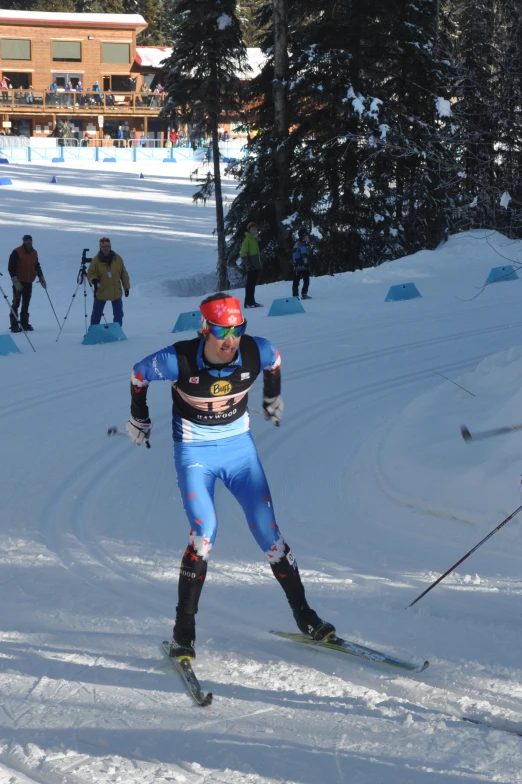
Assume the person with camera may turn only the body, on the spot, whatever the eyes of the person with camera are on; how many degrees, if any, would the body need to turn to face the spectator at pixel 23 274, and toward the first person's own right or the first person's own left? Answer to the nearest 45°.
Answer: approximately 135° to the first person's own right

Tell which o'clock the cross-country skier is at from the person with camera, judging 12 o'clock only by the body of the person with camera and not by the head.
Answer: The cross-country skier is roughly at 12 o'clock from the person with camera.

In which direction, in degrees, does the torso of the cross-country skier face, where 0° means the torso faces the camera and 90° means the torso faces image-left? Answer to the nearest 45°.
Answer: approximately 0°

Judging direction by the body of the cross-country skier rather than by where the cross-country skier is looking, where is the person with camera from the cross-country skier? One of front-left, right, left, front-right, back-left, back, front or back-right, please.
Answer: back

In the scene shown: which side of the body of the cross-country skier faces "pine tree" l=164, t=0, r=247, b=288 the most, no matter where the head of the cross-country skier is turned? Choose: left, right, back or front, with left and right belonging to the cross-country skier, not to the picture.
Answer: back

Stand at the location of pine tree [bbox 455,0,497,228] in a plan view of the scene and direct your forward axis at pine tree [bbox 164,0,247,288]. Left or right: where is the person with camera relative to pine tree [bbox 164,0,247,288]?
left

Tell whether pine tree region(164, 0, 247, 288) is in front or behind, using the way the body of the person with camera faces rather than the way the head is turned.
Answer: behind

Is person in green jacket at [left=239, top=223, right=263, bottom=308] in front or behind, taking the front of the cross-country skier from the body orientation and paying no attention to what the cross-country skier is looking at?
behind

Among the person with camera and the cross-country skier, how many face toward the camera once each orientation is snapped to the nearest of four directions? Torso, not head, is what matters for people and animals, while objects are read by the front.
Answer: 2
